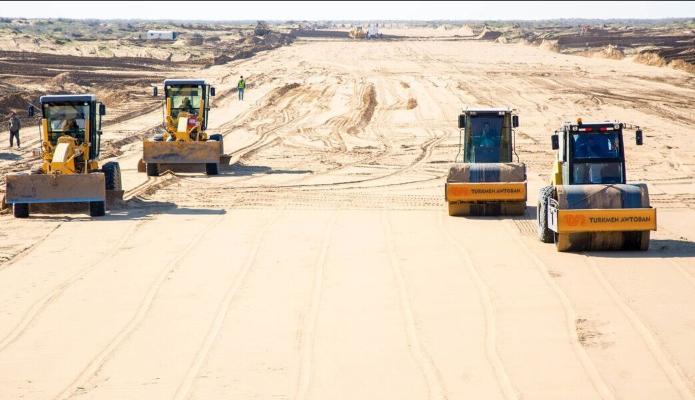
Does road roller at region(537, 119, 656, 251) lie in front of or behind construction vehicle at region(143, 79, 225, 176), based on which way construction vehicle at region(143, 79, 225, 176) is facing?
in front

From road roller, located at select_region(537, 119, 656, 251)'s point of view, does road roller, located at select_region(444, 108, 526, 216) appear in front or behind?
behind

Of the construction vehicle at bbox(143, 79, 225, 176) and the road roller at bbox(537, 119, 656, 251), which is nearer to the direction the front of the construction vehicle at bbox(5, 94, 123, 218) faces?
the road roller

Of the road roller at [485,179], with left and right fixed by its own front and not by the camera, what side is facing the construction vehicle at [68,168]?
right

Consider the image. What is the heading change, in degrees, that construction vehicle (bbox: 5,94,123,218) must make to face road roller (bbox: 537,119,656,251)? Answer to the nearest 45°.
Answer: approximately 45° to its left

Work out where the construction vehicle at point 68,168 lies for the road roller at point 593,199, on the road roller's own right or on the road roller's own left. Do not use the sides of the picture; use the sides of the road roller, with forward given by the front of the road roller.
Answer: on the road roller's own right

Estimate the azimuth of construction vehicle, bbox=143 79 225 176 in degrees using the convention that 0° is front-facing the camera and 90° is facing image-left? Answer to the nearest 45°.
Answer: approximately 0°
